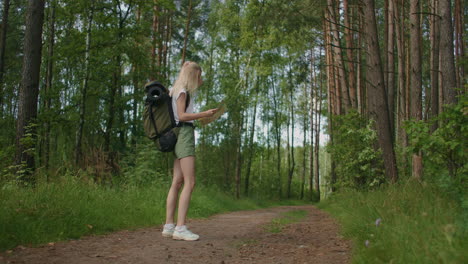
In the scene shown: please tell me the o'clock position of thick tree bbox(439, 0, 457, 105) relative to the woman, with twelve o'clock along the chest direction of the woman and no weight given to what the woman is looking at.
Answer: The thick tree is roughly at 11 o'clock from the woman.

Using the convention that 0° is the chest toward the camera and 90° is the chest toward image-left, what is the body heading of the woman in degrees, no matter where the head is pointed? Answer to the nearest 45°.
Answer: approximately 270°

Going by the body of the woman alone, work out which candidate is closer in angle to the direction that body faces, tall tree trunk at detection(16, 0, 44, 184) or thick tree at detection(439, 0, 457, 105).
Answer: the thick tree

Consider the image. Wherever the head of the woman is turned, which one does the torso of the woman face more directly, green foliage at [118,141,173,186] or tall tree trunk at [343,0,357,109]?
the tall tree trunk

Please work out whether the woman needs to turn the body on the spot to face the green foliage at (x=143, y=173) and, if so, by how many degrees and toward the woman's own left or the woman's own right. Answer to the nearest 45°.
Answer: approximately 90° to the woman's own left

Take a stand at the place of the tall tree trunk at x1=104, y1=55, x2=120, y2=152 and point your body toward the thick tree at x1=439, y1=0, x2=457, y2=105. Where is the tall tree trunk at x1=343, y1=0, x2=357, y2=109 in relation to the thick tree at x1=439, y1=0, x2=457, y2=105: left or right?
left

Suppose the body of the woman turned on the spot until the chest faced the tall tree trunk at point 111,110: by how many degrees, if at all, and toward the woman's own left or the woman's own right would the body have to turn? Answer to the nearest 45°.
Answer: approximately 90° to the woman's own left

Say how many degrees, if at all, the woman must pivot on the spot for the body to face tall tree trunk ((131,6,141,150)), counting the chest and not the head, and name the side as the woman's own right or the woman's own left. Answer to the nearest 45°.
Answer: approximately 90° to the woman's own left

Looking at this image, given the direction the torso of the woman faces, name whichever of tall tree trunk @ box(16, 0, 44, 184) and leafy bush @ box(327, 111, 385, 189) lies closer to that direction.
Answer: the leafy bush

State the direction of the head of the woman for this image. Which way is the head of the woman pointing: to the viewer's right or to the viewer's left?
to the viewer's right

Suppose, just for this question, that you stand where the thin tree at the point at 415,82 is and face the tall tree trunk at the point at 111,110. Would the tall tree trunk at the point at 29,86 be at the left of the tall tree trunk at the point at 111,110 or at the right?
left
